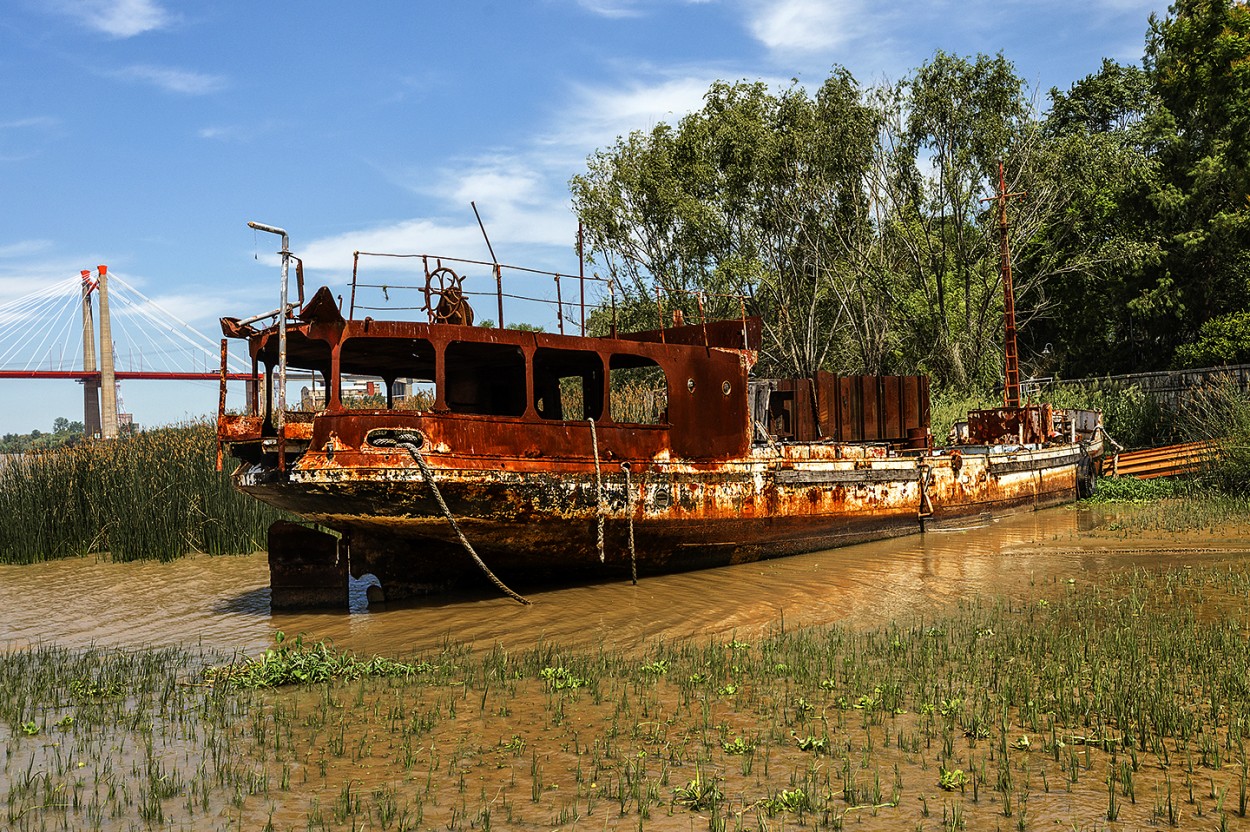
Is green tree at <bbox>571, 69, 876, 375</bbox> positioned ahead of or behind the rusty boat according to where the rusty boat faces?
ahead

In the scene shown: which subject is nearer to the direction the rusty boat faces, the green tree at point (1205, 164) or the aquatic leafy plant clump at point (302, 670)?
the green tree

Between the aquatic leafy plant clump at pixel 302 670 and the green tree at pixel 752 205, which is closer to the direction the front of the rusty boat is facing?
the green tree

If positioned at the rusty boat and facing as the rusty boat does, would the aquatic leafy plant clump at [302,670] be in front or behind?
behind

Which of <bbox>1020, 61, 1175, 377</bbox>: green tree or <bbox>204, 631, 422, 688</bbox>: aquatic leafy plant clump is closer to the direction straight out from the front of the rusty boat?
the green tree

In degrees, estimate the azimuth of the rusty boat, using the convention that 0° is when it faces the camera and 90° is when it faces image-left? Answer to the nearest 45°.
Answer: approximately 225°

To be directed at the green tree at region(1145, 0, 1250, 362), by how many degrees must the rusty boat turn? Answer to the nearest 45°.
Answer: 0° — it already faces it

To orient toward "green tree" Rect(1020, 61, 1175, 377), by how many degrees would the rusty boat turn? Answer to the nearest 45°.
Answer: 0° — it already faces it

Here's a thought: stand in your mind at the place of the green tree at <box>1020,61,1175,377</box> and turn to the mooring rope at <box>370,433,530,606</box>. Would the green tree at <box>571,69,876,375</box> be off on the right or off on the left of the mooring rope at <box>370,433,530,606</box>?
right
